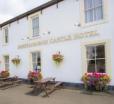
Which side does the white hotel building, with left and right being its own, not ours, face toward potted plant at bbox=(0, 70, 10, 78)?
right

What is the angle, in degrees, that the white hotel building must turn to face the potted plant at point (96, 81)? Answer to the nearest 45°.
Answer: approximately 90° to its left

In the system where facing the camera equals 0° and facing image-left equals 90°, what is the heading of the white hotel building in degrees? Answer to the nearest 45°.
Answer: approximately 45°
